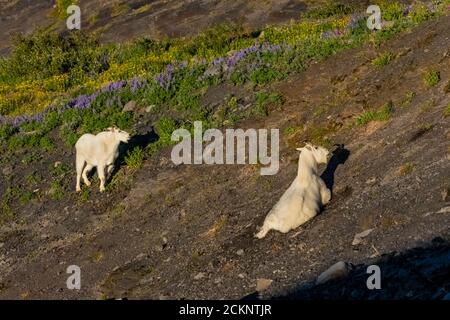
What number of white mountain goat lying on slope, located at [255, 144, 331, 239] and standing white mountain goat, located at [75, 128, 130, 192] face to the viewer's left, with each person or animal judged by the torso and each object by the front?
0

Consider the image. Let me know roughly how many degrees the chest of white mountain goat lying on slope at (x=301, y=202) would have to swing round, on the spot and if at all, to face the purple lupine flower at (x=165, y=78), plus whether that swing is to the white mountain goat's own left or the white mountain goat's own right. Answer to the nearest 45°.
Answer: approximately 45° to the white mountain goat's own left

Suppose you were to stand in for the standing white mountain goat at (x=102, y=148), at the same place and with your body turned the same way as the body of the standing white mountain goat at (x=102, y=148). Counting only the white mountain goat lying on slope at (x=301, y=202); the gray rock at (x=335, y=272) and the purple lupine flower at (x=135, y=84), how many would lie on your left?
1

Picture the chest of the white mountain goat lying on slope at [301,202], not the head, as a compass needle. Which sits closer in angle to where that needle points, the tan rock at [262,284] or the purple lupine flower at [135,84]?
the purple lupine flower

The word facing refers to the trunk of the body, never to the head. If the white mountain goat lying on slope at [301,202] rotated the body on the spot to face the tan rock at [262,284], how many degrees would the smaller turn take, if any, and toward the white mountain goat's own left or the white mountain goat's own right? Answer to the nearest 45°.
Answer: approximately 135° to the white mountain goat's own right

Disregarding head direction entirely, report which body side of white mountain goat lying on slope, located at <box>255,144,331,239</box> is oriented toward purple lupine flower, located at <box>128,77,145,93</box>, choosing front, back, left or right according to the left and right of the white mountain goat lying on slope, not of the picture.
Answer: left

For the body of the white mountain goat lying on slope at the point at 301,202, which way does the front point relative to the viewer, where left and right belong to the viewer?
facing away from the viewer and to the right of the viewer

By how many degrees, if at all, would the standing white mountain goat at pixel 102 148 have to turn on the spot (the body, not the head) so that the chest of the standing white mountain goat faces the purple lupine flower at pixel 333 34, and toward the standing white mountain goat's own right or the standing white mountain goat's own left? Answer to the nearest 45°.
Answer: approximately 45° to the standing white mountain goat's own left

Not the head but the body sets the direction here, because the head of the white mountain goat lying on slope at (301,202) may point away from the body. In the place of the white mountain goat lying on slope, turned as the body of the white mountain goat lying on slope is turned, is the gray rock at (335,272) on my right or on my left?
on my right

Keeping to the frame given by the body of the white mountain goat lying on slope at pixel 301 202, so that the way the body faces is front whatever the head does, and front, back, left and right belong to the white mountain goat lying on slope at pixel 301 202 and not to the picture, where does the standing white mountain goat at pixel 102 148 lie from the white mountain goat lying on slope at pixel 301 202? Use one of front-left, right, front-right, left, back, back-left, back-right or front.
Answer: left

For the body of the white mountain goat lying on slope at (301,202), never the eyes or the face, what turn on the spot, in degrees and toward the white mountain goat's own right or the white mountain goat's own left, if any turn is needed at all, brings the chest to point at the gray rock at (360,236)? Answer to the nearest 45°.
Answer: approximately 90° to the white mountain goat's own right

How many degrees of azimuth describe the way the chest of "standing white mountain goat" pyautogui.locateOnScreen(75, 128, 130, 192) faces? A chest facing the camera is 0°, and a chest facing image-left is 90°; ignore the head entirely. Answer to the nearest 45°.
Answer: approximately 270°
